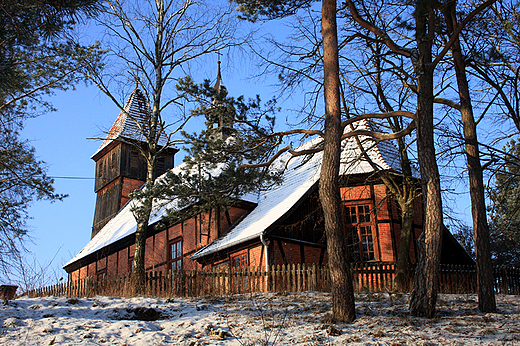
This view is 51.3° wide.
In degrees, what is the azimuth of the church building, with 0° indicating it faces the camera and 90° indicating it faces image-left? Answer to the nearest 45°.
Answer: approximately 135°
